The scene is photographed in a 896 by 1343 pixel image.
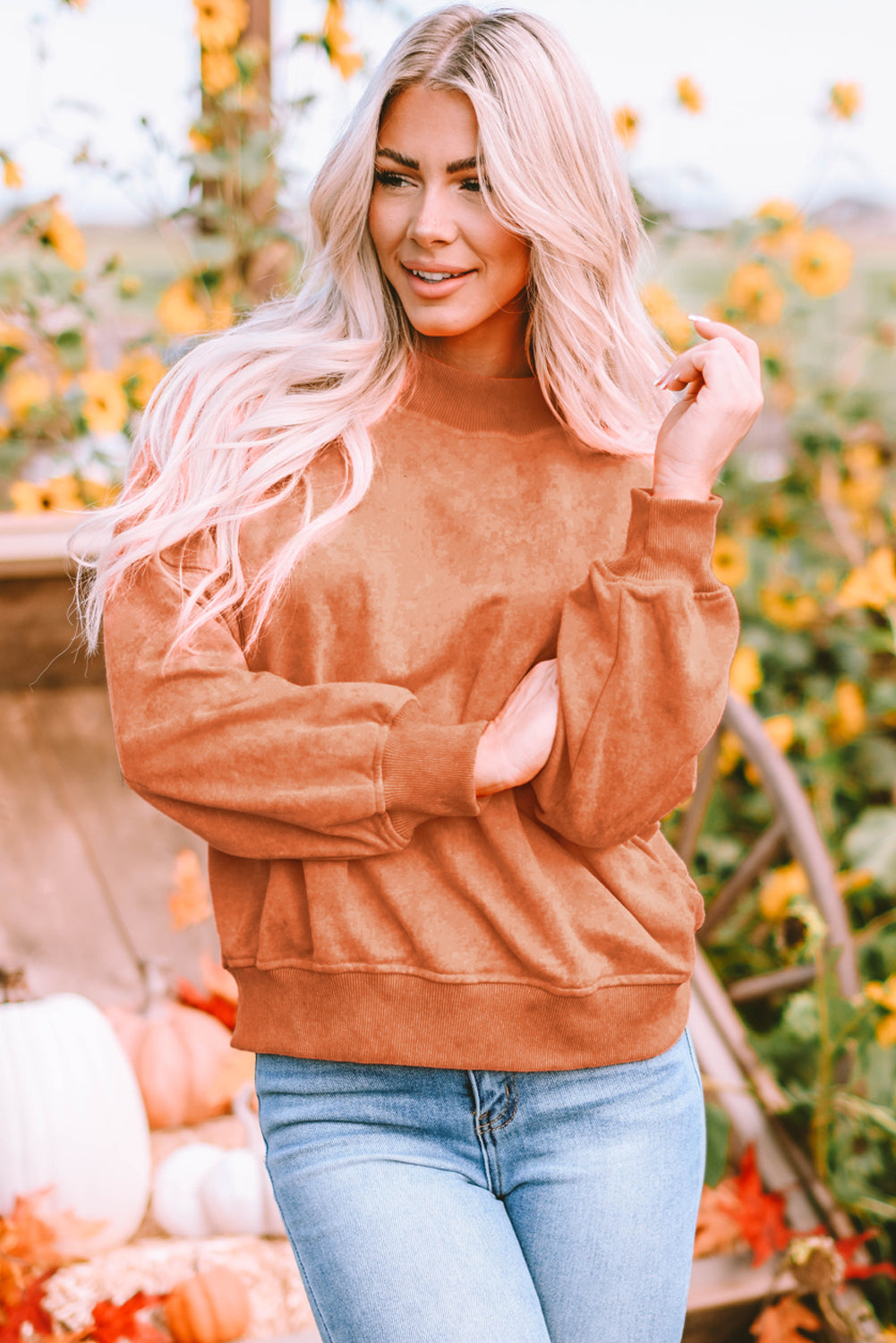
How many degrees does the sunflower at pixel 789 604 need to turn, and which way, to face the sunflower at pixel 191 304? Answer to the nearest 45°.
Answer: approximately 45° to its right

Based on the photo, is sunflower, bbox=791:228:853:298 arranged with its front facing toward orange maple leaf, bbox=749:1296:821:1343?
yes

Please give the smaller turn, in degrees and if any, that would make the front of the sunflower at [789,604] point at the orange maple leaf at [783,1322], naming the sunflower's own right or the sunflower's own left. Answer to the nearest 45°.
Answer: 0° — it already faces it

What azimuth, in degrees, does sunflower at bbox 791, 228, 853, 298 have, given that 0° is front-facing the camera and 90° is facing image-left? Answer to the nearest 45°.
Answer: approximately 0°

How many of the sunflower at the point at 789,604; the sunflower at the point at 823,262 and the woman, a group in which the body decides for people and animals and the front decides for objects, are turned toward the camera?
3

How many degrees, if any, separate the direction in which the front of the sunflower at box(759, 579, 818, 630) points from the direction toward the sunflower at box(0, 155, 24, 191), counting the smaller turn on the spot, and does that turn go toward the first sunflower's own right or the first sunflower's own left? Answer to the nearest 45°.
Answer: approximately 45° to the first sunflower's own right
